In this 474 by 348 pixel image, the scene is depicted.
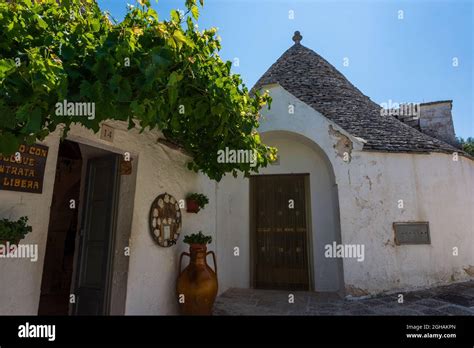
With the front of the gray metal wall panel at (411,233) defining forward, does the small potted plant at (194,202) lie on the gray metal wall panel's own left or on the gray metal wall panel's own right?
on the gray metal wall panel's own right

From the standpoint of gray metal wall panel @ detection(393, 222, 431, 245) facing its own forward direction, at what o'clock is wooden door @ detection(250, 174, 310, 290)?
The wooden door is roughly at 3 o'clock from the gray metal wall panel.

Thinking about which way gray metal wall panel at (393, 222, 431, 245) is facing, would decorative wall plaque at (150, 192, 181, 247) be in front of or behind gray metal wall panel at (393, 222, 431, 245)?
in front

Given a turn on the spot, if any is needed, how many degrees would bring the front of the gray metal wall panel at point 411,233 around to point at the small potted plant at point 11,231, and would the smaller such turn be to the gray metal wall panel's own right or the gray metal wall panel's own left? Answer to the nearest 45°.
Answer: approximately 45° to the gray metal wall panel's own right

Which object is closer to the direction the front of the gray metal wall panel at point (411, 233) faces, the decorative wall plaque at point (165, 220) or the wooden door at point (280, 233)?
the decorative wall plaque

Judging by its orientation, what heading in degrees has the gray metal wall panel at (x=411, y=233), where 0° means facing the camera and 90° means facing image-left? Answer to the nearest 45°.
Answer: approximately 0°

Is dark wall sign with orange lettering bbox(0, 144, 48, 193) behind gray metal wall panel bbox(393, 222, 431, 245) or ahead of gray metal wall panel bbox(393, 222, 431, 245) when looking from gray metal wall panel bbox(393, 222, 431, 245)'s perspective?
ahead

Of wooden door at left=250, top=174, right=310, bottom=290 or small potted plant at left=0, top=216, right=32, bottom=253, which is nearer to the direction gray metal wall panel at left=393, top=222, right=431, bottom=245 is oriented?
the small potted plant
